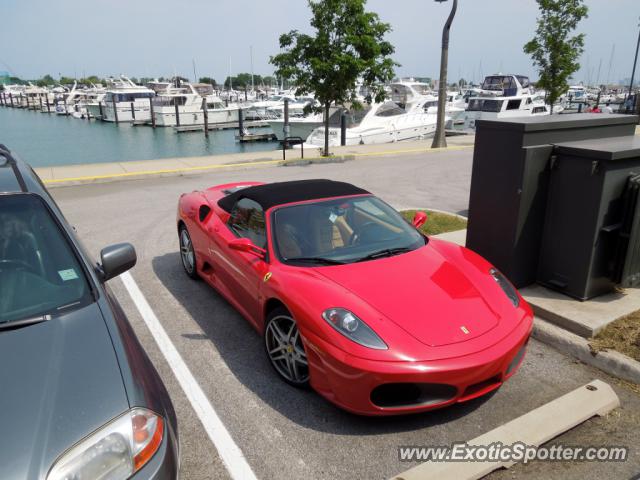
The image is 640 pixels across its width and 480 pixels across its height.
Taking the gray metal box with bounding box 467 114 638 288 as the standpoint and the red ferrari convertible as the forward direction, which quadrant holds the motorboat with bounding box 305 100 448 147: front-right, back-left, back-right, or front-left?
back-right

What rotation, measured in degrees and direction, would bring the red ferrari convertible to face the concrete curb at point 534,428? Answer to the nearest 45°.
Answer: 0° — it already faces it

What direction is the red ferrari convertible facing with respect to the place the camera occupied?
facing the viewer and to the right of the viewer

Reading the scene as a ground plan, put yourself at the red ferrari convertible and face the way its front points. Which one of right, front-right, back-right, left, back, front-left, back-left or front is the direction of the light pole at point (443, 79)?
back-left

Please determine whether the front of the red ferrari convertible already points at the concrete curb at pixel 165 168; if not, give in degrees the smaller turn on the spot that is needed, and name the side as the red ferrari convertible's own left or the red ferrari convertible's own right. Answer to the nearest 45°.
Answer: approximately 180°

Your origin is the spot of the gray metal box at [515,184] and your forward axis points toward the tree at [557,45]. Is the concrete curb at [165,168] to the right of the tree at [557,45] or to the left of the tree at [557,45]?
left

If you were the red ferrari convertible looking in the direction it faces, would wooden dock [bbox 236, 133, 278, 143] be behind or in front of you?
behind

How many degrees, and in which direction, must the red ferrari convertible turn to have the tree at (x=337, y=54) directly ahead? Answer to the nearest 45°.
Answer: approximately 135° to its left

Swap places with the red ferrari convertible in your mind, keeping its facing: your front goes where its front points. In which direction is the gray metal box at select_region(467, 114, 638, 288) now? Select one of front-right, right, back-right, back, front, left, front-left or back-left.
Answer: left

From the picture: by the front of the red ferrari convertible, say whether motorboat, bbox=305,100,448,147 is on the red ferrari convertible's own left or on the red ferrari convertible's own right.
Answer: on the red ferrari convertible's own left

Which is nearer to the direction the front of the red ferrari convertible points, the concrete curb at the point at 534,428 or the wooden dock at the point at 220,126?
the concrete curb

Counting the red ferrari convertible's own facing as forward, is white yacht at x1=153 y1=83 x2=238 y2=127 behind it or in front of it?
behind
